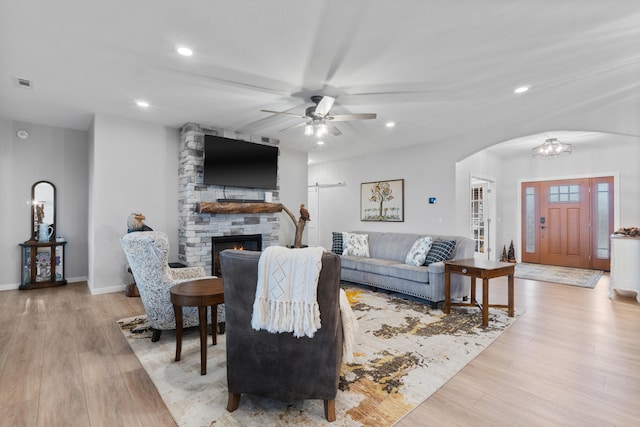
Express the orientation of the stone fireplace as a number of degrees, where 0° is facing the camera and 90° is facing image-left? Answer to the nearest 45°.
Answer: approximately 315°

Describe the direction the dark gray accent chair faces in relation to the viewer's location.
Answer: facing away from the viewer

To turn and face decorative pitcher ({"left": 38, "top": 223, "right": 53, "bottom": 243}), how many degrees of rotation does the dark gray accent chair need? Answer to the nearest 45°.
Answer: approximately 45° to its left

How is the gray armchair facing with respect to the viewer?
to the viewer's right

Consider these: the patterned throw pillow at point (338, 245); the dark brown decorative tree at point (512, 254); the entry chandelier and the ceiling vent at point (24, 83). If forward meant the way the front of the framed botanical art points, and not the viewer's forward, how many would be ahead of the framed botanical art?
2

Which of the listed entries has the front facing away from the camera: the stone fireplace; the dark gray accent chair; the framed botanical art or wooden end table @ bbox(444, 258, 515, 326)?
the dark gray accent chair

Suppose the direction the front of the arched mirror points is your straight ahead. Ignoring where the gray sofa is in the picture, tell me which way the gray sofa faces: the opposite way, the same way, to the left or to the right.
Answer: to the right
